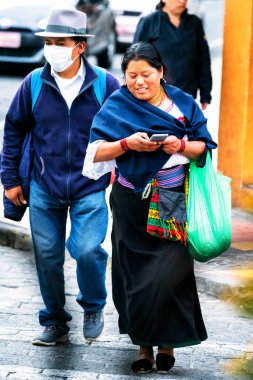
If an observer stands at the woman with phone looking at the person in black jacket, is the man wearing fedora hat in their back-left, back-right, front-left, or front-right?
front-left

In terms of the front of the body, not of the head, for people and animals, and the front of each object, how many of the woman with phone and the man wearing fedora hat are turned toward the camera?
2

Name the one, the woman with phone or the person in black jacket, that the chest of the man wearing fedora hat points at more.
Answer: the woman with phone

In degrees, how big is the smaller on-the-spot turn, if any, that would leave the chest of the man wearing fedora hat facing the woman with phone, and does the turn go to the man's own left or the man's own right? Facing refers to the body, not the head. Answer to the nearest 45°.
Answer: approximately 45° to the man's own left

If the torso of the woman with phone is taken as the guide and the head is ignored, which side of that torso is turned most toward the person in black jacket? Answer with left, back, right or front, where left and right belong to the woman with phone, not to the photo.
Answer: back

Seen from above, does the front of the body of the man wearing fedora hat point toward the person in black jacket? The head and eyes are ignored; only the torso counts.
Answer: no

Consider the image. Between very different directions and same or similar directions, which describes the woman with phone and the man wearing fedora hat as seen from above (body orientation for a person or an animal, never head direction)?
same or similar directions

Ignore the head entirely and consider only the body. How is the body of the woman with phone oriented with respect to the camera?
toward the camera

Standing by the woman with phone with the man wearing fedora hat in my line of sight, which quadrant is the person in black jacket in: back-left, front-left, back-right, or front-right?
front-right

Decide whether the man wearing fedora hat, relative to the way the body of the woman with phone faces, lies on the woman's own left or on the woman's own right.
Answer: on the woman's own right
